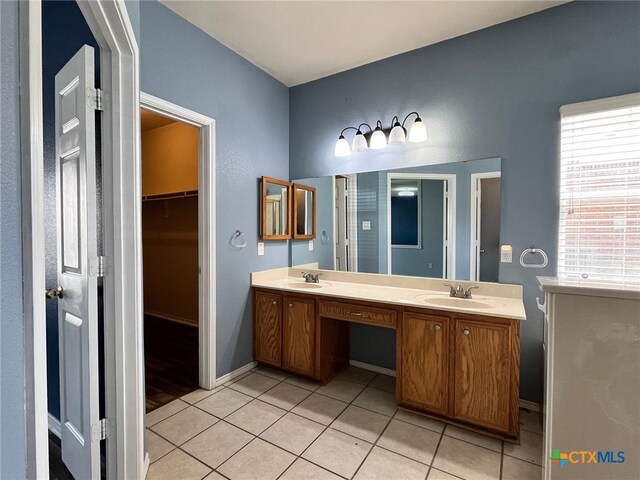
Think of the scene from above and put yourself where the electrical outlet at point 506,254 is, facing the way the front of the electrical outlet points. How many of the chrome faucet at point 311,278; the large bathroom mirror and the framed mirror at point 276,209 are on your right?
3

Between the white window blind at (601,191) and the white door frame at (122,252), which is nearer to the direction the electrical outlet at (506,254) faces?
the white door frame

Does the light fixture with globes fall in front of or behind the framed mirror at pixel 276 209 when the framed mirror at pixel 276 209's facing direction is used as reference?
in front

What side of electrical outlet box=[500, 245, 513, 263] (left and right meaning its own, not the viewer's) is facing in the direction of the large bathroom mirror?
right

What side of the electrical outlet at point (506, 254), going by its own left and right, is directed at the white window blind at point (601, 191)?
left

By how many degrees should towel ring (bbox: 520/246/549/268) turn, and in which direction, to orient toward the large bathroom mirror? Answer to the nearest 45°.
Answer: approximately 90° to its right

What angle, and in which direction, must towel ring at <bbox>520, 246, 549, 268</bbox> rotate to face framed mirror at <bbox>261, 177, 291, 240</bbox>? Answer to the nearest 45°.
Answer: approximately 90° to its right

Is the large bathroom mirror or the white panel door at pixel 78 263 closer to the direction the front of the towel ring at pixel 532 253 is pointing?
the white panel door

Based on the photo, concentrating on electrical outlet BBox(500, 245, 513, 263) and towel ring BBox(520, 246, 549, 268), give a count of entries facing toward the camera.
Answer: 2

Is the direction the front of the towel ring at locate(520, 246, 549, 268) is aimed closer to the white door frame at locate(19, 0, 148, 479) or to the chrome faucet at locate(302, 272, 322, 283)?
the white door frame

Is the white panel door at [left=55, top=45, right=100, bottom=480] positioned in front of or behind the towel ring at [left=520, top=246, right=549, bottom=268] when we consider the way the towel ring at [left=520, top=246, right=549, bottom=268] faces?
in front
